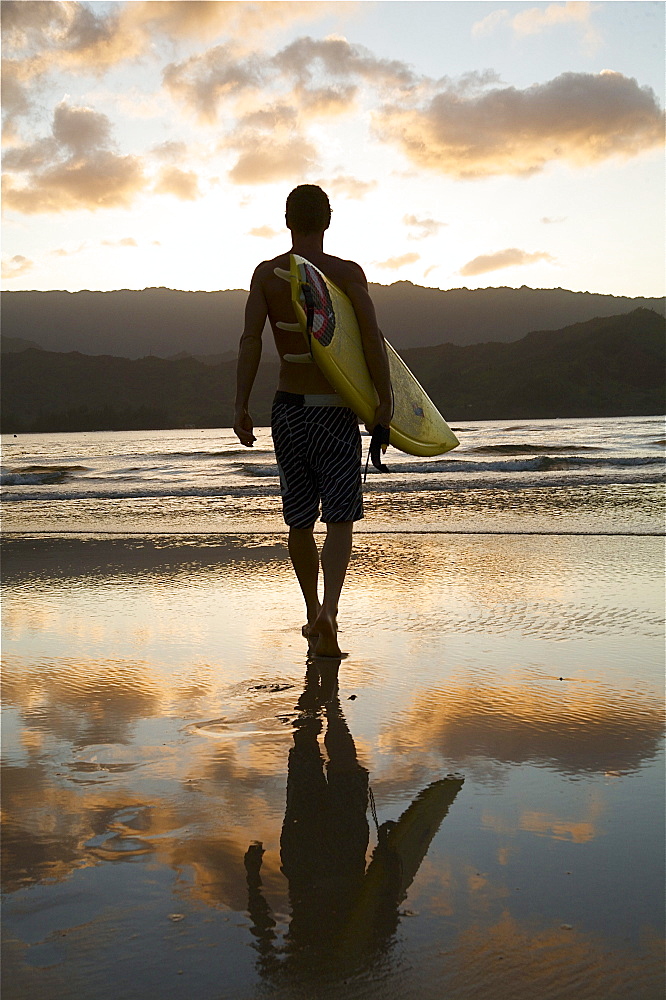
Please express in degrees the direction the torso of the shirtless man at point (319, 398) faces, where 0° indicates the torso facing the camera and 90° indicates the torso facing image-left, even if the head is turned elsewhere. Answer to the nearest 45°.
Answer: approximately 180°

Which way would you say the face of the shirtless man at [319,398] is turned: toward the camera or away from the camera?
away from the camera
